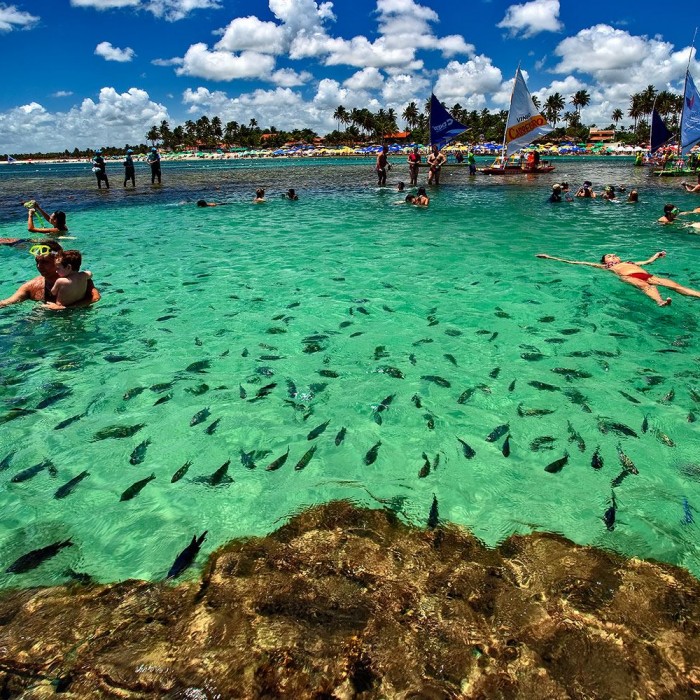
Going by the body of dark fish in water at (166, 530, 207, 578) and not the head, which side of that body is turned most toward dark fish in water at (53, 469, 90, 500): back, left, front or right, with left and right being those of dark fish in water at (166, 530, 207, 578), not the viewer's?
right

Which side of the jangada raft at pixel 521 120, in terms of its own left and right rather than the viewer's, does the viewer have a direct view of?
left

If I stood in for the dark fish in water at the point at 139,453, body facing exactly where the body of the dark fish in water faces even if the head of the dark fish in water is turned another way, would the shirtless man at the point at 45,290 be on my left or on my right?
on my right

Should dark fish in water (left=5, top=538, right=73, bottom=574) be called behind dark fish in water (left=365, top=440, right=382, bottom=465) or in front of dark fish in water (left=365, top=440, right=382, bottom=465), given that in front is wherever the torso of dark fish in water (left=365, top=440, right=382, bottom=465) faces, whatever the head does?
in front

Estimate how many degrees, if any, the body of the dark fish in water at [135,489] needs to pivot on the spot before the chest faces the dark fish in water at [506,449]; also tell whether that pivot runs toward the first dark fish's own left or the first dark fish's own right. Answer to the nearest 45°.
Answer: approximately 135° to the first dark fish's own left

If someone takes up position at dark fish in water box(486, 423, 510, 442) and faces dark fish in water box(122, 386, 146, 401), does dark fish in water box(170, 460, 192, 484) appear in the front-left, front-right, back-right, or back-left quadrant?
front-left

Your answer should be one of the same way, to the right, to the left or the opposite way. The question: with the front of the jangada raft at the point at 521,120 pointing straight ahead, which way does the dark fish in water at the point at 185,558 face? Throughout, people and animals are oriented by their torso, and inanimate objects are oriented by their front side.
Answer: to the left
